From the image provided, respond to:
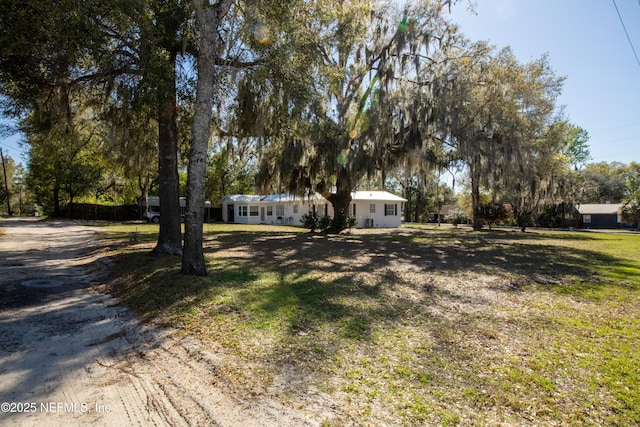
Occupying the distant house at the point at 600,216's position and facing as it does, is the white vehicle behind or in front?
in front

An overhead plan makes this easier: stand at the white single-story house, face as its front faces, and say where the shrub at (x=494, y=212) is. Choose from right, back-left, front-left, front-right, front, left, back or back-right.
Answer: left

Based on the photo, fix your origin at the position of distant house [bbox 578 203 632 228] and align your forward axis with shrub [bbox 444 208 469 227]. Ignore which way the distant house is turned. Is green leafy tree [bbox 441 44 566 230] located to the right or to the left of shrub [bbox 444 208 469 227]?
left

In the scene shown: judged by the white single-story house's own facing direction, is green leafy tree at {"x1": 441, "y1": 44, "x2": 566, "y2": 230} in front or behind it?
in front

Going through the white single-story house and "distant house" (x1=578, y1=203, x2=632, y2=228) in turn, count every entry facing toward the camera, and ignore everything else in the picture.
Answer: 2

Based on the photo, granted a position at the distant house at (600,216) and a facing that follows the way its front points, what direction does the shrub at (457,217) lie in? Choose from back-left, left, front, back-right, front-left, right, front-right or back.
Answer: front-right

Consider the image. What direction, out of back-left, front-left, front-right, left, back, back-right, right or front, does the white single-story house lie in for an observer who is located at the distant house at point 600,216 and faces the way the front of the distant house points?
front-right

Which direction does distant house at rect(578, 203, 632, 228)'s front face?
toward the camera

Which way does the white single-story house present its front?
toward the camera

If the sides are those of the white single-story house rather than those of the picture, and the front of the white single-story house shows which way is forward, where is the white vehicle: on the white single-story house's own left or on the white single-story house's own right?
on the white single-story house's own right

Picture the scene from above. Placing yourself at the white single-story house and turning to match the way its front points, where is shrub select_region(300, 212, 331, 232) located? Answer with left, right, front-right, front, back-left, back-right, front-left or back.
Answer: front
